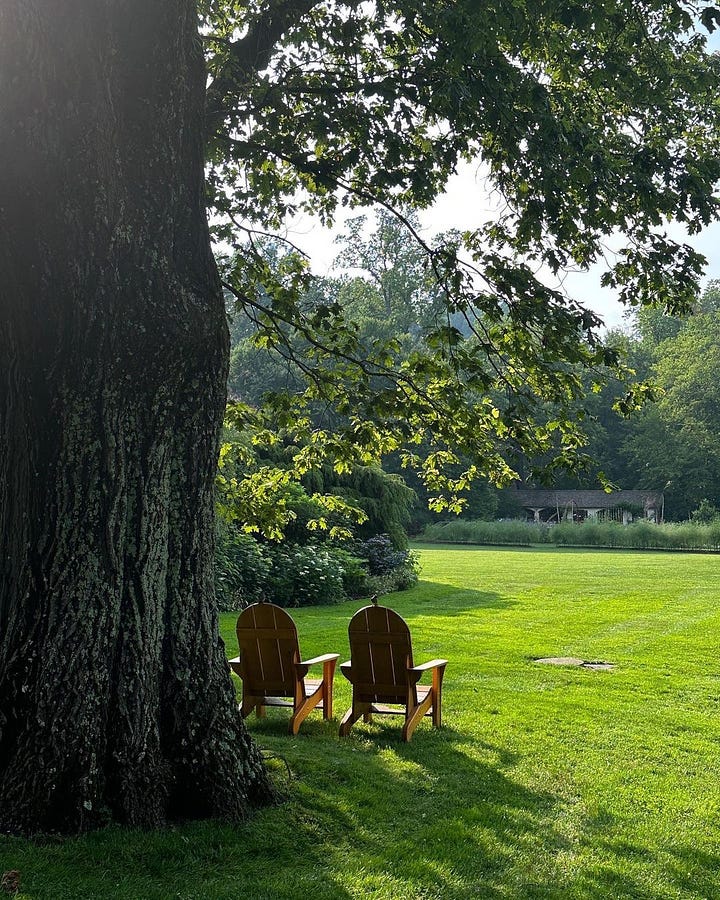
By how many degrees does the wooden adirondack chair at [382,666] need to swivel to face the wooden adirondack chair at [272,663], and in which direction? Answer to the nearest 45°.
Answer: approximately 135° to its left

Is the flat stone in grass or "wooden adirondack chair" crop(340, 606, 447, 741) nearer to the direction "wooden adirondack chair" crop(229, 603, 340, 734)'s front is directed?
the flat stone in grass

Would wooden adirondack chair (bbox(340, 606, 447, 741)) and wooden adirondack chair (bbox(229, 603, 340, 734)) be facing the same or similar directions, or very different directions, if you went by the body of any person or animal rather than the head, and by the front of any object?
same or similar directions

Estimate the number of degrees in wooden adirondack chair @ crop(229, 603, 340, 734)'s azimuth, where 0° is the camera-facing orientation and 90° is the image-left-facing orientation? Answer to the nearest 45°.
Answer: approximately 225°

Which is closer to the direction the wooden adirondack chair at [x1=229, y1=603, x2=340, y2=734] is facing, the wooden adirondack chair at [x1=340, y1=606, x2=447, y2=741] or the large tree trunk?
the wooden adirondack chair

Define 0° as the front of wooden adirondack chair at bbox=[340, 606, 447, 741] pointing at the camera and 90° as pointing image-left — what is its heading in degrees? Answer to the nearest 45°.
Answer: approximately 225°

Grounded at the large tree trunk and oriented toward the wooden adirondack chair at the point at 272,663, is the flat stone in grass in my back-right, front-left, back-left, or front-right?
front-right

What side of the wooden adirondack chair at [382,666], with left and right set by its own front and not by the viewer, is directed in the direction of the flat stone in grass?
front

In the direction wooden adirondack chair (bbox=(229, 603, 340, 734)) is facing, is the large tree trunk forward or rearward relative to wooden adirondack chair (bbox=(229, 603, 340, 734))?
rearward

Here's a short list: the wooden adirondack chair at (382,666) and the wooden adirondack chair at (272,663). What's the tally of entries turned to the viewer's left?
0

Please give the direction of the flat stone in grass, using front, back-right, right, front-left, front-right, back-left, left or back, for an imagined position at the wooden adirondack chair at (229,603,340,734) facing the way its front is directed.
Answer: front
